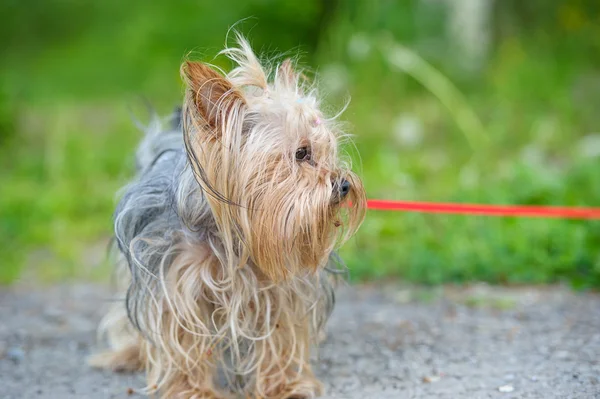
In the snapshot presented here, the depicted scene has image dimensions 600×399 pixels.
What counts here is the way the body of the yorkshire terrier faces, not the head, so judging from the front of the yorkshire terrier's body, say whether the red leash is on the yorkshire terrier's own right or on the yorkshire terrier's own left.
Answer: on the yorkshire terrier's own left

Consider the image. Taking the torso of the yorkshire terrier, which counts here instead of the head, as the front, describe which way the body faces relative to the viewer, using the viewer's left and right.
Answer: facing the viewer and to the right of the viewer
